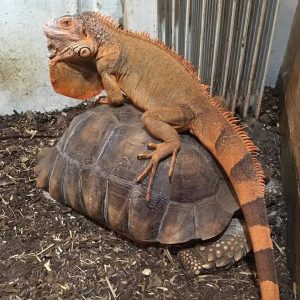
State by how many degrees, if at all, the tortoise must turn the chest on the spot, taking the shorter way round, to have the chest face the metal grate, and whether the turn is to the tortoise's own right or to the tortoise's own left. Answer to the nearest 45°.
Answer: approximately 90° to the tortoise's own left

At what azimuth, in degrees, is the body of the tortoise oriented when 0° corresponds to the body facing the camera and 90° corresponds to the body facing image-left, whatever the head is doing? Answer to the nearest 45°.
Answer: approximately 315°

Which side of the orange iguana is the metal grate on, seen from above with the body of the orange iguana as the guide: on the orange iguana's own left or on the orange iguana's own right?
on the orange iguana's own right

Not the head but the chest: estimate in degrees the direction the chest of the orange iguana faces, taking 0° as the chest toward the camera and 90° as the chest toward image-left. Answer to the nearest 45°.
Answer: approximately 90°
